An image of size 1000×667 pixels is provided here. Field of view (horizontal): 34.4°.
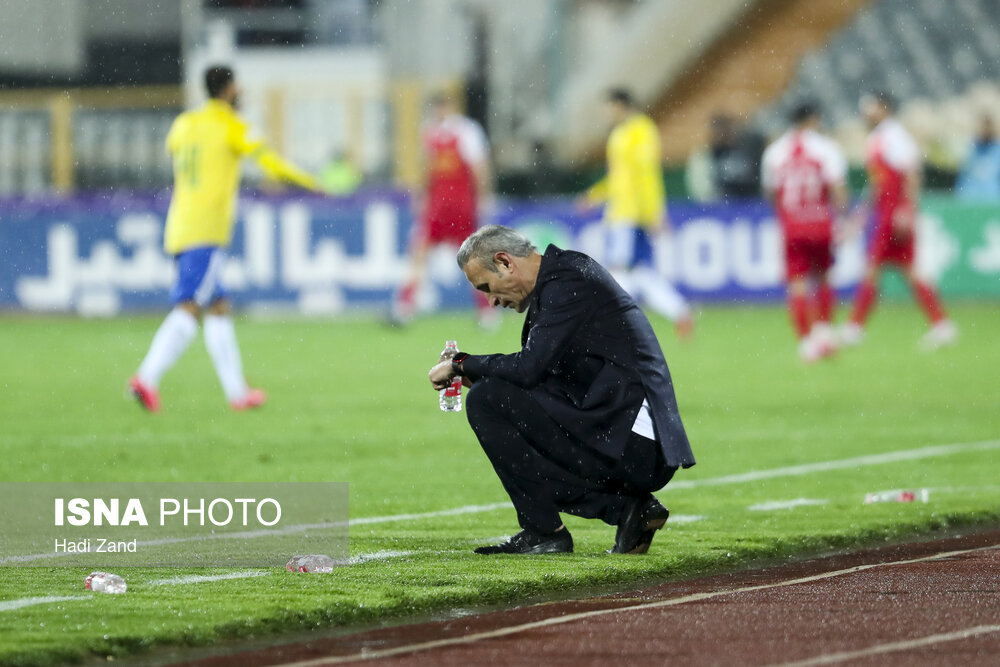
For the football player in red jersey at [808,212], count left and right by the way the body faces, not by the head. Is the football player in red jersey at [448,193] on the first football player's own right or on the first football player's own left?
on the first football player's own left

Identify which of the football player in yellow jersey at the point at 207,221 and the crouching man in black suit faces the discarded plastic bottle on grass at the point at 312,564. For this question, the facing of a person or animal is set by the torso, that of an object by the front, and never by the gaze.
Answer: the crouching man in black suit

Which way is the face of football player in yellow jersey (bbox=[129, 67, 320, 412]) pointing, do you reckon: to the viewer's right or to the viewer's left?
to the viewer's right

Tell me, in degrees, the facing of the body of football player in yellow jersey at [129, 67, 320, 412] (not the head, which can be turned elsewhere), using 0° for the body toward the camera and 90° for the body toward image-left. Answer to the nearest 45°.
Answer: approximately 225°

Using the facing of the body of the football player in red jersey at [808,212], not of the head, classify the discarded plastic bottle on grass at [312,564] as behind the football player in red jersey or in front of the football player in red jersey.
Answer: behind

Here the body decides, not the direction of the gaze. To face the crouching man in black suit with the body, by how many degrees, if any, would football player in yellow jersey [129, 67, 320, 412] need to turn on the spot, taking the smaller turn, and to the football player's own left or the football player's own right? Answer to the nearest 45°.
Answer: approximately 135° to the football player's own right

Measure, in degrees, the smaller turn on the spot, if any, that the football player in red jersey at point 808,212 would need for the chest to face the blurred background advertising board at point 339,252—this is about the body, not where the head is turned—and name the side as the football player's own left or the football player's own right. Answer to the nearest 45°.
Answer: approximately 45° to the football player's own left

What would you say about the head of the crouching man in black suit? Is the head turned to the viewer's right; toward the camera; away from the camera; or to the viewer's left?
to the viewer's left

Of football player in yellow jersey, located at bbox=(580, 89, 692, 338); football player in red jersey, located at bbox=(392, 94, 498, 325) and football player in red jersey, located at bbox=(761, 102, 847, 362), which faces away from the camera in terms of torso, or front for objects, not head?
football player in red jersey, located at bbox=(761, 102, 847, 362)

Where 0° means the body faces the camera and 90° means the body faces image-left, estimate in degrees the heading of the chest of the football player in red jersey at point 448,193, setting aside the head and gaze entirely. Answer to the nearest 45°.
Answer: approximately 45°

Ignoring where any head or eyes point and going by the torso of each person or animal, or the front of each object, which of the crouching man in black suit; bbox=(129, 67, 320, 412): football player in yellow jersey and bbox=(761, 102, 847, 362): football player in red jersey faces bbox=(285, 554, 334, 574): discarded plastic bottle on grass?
the crouching man in black suit

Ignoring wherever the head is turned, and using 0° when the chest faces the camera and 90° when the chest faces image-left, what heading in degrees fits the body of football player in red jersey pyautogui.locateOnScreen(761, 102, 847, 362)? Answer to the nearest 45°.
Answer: approximately 180°

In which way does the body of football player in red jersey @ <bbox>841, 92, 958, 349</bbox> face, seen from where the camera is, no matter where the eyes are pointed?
to the viewer's left

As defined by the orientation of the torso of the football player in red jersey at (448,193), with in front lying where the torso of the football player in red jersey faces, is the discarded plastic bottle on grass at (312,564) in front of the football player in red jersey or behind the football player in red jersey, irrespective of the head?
in front
